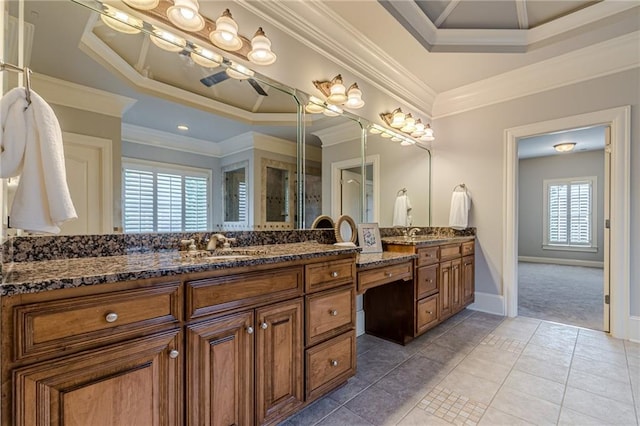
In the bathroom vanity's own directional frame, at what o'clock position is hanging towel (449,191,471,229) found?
The hanging towel is roughly at 10 o'clock from the bathroom vanity.

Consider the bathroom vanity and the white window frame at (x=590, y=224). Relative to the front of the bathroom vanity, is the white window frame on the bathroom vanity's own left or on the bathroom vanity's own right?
on the bathroom vanity's own left

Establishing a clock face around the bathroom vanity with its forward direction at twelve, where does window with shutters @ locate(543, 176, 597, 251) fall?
The window with shutters is roughly at 10 o'clock from the bathroom vanity.

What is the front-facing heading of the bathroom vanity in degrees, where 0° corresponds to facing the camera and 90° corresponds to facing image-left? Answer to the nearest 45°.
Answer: approximately 315°
